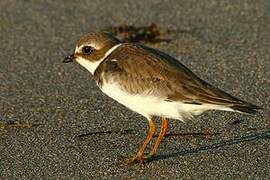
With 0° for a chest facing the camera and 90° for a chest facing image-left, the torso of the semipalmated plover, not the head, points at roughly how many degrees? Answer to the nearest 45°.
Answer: approximately 90°
